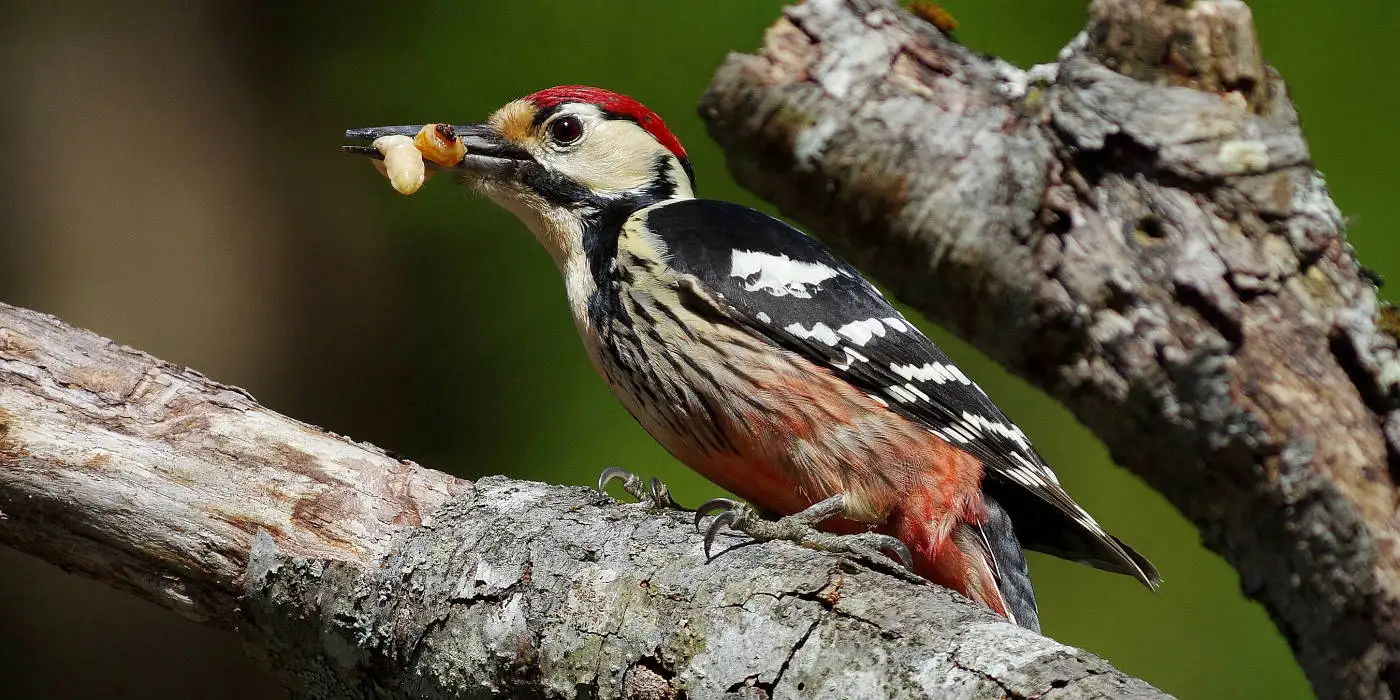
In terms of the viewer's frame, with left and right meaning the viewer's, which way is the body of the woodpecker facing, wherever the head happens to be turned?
facing to the left of the viewer
